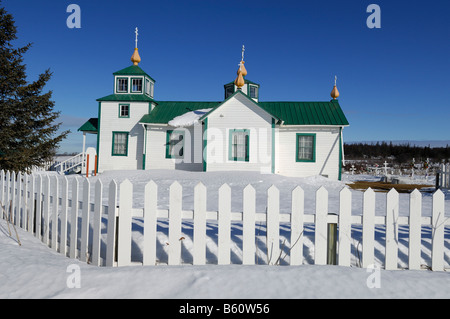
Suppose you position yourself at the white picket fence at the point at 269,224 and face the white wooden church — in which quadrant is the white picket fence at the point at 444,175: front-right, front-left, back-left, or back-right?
front-right

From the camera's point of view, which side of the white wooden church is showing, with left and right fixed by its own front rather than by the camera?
left

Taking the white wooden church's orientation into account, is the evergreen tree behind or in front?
in front

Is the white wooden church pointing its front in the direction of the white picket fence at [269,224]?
no

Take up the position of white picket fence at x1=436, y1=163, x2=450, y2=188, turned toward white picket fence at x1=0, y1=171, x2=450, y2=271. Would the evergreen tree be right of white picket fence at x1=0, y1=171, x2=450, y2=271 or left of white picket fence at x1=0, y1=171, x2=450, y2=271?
right

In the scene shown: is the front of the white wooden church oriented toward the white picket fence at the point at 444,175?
no
